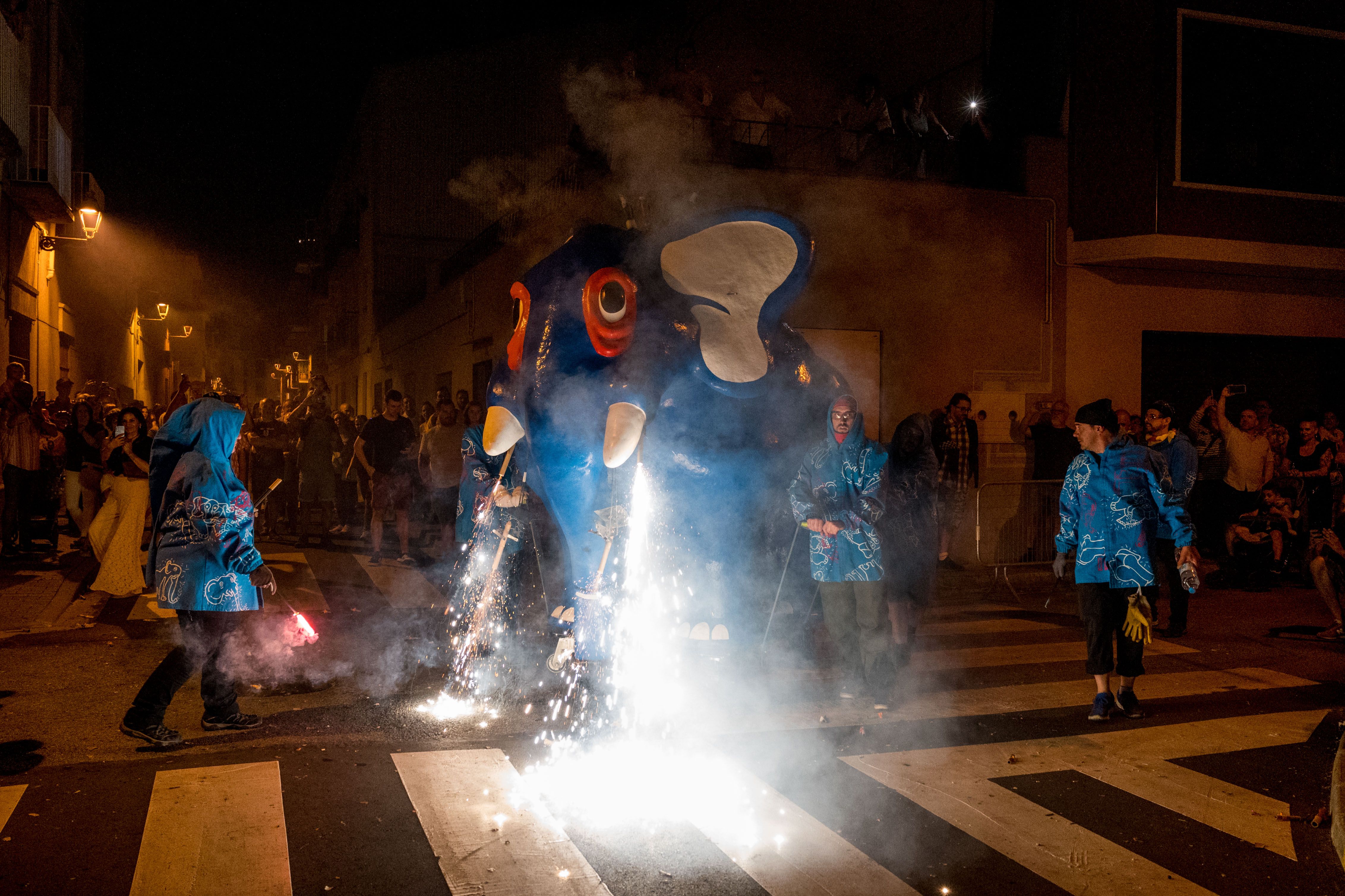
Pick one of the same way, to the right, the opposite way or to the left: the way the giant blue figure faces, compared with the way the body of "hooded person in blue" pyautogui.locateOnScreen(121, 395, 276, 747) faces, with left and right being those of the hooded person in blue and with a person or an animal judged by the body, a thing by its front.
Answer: the opposite way

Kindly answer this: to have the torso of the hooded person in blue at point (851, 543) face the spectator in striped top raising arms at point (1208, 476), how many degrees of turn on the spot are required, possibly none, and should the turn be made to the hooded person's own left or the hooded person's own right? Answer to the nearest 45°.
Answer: approximately 135° to the hooded person's own left

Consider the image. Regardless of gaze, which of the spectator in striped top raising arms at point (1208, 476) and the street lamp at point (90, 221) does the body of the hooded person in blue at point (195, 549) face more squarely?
the spectator in striped top raising arms

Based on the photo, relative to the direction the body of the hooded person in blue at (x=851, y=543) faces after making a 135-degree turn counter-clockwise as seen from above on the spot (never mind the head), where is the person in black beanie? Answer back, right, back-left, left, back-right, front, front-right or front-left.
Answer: front-right

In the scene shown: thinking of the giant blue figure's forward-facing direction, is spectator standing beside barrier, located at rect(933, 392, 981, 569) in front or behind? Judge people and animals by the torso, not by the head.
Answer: behind

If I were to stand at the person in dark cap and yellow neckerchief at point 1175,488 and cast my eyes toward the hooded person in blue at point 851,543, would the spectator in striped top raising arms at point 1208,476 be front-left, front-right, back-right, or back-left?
back-right

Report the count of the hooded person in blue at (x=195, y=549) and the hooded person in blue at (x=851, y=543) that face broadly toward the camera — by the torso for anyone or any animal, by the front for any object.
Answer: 1

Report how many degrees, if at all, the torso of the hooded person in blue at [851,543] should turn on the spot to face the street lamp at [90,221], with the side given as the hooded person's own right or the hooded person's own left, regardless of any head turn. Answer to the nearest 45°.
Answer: approximately 135° to the hooded person's own right

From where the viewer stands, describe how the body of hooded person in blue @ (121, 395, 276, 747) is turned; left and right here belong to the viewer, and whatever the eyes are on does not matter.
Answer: facing to the right of the viewer

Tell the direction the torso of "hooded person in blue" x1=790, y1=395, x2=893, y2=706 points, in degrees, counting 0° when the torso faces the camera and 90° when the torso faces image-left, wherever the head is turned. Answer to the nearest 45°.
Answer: approximately 0°

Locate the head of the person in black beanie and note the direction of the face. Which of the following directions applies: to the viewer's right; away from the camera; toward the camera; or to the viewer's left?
to the viewer's left

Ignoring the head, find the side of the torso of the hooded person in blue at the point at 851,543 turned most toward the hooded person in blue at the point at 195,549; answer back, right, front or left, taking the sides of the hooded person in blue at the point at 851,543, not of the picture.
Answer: right

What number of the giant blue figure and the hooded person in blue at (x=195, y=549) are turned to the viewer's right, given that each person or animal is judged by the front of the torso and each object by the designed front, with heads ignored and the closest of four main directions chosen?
1
